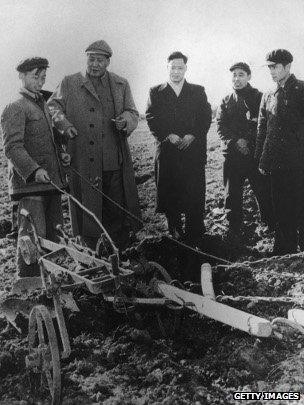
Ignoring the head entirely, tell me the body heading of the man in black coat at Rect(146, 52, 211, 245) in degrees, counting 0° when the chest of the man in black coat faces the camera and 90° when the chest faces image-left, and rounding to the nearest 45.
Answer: approximately 0°

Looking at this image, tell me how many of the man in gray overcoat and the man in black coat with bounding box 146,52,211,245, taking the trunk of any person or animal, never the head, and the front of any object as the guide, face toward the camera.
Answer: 2

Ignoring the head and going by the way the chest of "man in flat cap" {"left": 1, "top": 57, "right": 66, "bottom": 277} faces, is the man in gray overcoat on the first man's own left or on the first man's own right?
on the first man's own left

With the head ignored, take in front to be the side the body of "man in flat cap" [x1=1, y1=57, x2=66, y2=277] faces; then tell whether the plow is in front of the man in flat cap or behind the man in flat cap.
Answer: in front

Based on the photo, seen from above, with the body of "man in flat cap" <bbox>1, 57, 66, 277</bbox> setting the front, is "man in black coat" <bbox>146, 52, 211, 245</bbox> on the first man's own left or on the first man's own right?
on the first man's own left

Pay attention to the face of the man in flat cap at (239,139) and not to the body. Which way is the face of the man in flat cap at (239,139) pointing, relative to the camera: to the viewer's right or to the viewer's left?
to the viewer's left

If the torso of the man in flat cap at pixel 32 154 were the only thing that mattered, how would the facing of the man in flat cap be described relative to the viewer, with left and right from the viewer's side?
facing the viewer and to the right of the viewer
